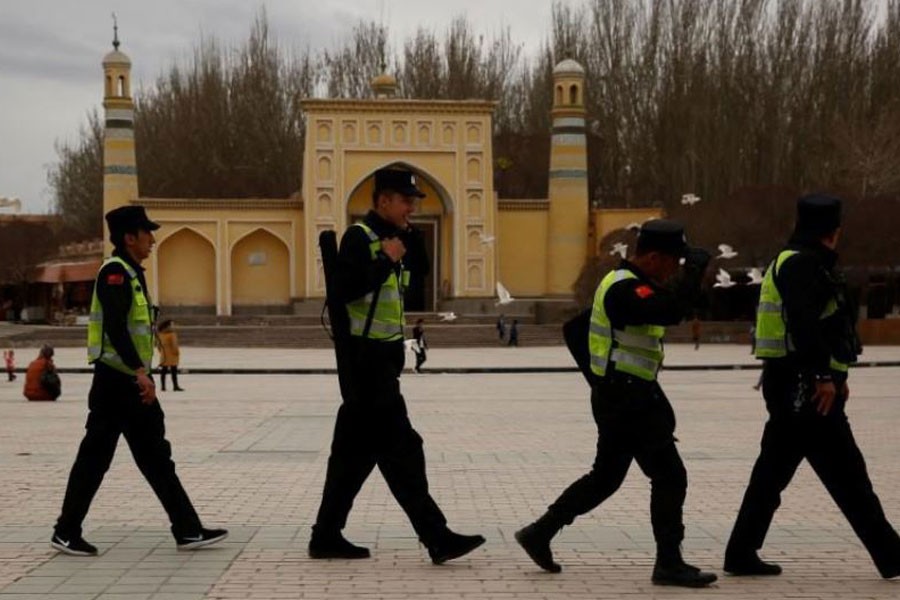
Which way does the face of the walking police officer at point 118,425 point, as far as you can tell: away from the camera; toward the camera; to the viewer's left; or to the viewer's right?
to the viewer's right

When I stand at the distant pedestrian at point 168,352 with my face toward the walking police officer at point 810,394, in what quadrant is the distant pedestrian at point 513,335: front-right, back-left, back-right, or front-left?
back-left

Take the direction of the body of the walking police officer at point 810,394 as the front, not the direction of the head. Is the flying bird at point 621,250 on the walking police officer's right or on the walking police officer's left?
on the walking police officer's left

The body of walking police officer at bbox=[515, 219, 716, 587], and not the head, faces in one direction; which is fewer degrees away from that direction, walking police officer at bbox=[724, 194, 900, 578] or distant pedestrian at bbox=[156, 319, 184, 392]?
the walking police officer

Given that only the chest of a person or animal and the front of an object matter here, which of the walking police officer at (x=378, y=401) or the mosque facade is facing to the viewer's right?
the walking police officer

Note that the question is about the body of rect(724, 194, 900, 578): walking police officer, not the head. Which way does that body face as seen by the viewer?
to the viewer's right

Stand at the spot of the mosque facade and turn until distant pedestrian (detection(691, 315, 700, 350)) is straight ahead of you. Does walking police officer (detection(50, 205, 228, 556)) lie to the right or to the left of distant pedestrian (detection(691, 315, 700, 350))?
right

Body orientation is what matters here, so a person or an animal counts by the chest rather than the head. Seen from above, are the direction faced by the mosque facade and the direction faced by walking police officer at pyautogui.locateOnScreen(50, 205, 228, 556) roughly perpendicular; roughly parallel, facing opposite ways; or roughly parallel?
roughly perpendicular

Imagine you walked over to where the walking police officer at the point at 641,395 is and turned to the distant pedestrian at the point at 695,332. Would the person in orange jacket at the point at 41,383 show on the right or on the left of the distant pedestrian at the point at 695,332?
left

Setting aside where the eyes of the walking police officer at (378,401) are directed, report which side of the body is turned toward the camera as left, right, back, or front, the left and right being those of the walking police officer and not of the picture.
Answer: right

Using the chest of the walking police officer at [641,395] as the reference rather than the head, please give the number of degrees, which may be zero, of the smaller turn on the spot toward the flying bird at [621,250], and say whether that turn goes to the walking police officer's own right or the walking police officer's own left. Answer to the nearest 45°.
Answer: approximately 90° to the walking police officer's own left

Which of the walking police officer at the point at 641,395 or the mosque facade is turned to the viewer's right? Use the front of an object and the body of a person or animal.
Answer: the walking police officer
